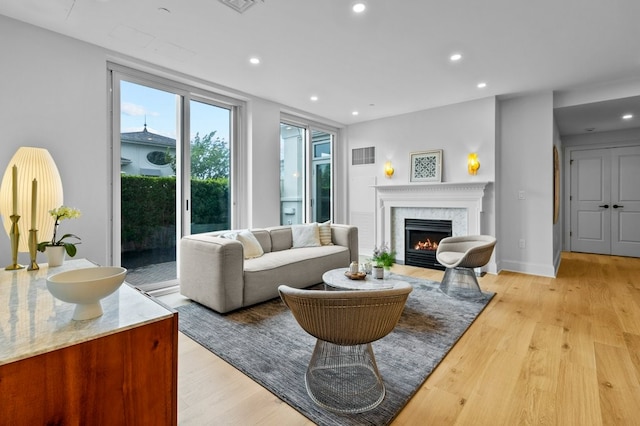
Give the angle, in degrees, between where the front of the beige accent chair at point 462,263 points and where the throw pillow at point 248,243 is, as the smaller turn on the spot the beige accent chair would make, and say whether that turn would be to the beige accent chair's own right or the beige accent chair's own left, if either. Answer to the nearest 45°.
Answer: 0° — it already faces it

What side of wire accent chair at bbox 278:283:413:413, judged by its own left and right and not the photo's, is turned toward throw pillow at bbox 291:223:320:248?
front

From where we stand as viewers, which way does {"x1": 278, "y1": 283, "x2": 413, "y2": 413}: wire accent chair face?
facing away from the viewer

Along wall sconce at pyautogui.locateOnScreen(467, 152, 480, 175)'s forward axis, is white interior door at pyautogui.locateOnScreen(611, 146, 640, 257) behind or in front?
behind

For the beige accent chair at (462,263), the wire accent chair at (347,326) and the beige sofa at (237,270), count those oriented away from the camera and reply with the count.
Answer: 1

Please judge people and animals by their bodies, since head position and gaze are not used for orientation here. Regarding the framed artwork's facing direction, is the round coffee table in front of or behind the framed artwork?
in front

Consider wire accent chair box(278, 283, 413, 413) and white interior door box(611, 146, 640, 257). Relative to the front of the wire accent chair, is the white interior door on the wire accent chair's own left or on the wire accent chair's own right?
on the wire accent chair's own right

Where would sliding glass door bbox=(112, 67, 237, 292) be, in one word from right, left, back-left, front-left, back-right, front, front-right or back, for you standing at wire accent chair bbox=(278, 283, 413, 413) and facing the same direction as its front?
front-left

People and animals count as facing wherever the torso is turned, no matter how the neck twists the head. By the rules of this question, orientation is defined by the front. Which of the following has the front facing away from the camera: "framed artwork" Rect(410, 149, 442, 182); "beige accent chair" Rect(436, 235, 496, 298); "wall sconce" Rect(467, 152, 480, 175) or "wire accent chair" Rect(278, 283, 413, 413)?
the wire accent chair

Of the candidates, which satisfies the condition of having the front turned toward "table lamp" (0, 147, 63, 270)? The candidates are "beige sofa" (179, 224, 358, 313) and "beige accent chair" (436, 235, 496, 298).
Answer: the beige accent chair

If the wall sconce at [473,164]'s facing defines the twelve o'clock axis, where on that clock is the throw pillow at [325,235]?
The throw pillow is roughly at 2 o'clock from the wall sconce.

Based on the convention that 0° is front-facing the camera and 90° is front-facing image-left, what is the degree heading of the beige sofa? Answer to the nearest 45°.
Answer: approximately 315°

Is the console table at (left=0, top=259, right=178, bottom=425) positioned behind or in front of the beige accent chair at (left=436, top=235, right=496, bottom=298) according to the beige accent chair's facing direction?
in front

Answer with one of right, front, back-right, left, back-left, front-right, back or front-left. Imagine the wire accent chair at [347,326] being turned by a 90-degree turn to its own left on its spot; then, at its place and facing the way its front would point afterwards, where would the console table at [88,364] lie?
front-left
